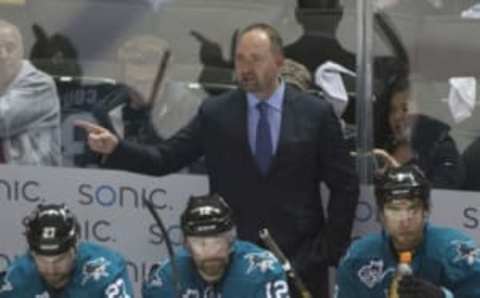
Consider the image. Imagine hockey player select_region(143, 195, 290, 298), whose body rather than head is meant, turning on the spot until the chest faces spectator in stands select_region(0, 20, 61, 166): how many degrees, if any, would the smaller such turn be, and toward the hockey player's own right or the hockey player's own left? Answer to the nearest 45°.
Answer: approximately 135° to the hockey player's own right

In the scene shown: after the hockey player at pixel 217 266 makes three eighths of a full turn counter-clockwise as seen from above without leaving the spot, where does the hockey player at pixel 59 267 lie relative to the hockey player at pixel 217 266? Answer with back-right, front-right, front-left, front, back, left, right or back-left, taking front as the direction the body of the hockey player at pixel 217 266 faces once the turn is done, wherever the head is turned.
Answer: back-left

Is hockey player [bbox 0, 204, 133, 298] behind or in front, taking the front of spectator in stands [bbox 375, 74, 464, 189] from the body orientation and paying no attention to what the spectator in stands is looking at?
in front

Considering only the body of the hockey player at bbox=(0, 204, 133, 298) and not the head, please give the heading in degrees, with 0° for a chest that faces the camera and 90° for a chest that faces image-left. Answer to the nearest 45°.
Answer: approximately 0°

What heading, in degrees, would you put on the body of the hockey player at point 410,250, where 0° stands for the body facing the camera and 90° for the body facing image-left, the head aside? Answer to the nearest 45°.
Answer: approximately 0°

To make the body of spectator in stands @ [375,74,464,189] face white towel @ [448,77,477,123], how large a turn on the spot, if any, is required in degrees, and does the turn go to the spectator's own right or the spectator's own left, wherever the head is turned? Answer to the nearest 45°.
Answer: approximately 135° to the spectator's own left

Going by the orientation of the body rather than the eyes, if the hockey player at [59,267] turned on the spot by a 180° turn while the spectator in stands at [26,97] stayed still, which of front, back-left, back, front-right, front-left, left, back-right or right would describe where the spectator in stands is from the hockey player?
front

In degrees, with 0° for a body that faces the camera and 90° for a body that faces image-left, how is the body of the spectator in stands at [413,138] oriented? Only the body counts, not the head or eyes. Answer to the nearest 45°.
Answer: approximately 45°
